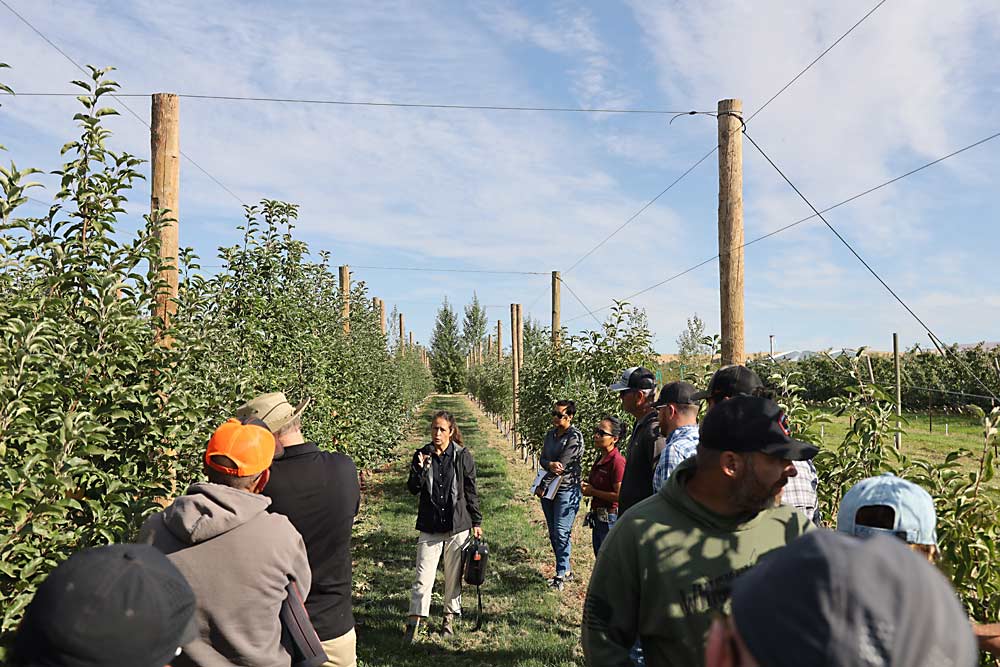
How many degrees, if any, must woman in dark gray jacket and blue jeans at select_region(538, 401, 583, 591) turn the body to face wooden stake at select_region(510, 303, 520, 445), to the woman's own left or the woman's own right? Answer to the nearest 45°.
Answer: approximately 135° to the woman's own right

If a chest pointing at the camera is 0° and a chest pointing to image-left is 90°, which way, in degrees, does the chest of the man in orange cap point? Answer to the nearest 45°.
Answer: approximately 225°

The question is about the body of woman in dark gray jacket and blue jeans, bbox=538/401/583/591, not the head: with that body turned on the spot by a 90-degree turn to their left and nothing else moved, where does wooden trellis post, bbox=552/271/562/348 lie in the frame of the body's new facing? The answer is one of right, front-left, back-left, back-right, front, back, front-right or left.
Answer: back-left

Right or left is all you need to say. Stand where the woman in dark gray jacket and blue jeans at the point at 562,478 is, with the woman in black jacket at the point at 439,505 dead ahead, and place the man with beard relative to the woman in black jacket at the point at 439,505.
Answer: left

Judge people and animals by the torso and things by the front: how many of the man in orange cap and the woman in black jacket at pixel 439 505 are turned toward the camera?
1

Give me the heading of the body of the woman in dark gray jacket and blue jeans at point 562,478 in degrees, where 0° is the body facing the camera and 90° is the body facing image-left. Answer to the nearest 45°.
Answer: approximately 45°

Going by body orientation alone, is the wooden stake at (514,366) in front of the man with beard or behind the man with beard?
behind

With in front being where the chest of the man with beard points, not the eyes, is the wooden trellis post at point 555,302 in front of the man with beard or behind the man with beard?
behind

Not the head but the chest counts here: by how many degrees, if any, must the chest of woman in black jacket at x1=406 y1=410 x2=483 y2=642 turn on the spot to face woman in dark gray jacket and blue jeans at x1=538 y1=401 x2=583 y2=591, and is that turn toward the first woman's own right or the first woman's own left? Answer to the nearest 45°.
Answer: approximately 135° to the first woman's own left

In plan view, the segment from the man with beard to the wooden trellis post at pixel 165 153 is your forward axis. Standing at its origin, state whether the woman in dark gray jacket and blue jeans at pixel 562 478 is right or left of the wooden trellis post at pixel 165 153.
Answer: right
